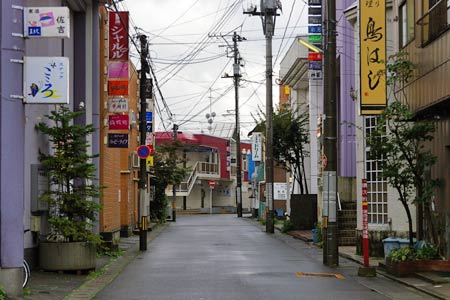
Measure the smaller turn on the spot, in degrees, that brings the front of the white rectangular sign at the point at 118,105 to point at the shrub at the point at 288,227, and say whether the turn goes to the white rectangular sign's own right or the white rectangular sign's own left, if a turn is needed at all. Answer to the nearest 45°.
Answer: approximately 135° to the white rectangular sign's own left

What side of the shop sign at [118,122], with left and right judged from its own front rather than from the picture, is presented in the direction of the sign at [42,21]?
front

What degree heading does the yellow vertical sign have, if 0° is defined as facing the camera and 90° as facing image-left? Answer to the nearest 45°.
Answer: approximately 0°

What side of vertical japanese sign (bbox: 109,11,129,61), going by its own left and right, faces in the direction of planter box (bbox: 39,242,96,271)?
front
